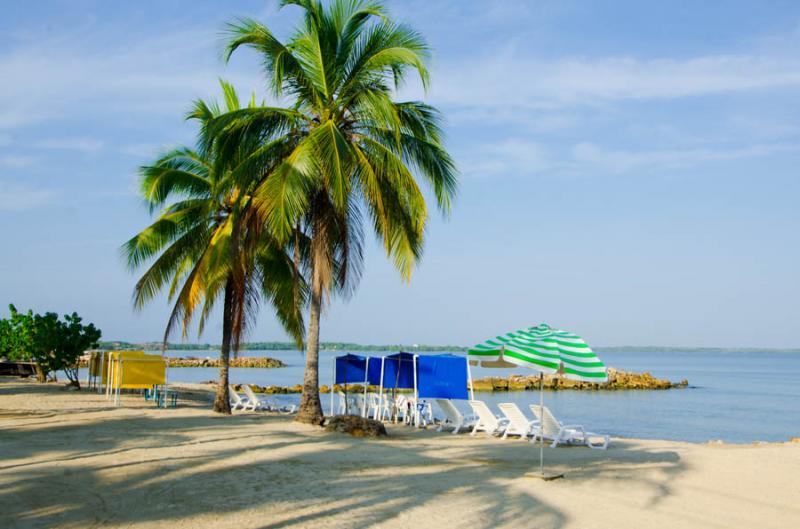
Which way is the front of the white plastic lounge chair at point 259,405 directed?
to the viewer's right

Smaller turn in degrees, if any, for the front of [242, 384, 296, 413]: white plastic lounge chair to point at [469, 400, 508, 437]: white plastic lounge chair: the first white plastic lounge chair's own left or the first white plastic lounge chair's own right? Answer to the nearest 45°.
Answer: approximately 45° to the first white plastic lounge chair's own right

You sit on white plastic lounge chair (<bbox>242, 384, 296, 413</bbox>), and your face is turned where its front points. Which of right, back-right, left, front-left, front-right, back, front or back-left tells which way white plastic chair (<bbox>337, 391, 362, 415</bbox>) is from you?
front-right

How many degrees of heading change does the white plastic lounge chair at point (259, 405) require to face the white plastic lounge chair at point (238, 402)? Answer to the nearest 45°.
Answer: approximately 180°

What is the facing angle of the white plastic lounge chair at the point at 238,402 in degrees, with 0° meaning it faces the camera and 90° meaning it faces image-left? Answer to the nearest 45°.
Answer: approximately 270°

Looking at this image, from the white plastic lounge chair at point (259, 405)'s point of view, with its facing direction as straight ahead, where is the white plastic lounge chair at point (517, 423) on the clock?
the white plastic lounge chair at point (517, 423) is roughly at 2 o'clock from the white plastic lounge chair at point (259, 405).

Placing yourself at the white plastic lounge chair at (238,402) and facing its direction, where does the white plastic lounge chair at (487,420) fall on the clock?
the white plastic lounge chair at (487,420) is roughly at 2 o'clock from the white plastic lounge chair at (238,402).

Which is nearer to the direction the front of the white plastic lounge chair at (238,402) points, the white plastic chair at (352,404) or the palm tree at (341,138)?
the white plastic chair

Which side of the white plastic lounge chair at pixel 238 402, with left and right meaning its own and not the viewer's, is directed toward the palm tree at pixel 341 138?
right

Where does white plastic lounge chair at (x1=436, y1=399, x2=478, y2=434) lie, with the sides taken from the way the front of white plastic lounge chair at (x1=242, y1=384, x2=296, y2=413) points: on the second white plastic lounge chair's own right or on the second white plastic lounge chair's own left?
on the second white plastic lounge chair's own right
